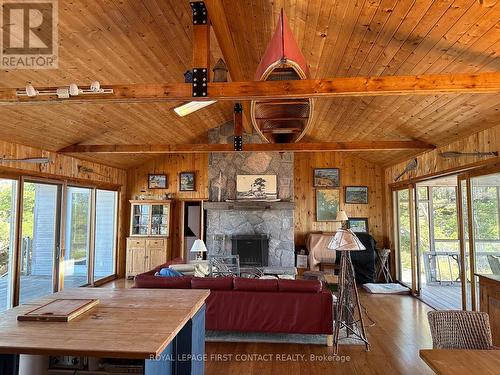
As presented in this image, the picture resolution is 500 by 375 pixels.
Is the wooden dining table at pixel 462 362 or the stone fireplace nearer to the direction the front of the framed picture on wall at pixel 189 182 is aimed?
the wooden dining table

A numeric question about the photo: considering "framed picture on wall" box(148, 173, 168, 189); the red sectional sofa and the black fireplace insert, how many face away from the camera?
1

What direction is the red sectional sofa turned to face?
away from the camera

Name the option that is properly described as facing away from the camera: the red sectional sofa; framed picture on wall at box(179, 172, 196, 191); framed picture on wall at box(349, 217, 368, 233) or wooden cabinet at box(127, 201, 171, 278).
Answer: the red sectional sofa

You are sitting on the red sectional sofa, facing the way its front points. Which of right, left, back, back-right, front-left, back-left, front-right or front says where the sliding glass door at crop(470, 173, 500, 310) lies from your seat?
right

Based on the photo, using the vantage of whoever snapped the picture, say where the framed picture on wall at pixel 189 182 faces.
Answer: facing the viewer

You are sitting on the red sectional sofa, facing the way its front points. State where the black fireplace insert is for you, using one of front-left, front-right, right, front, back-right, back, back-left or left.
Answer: front

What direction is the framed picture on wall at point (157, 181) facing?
toward the camera

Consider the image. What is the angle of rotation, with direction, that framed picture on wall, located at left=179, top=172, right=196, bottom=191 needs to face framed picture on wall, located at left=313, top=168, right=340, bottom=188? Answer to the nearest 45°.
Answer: approximately 90° to its left

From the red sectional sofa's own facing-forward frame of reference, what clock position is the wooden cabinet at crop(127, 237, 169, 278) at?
The wooden cabinet is roughly at 11 o'clock from the red sectional sofa.

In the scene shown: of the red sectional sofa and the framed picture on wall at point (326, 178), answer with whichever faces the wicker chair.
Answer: the framed picture on wall

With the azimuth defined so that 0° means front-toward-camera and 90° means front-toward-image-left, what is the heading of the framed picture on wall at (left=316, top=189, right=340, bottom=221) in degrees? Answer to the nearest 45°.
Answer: approximately 0°

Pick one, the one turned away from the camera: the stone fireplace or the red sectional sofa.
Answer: the red sectional sofa

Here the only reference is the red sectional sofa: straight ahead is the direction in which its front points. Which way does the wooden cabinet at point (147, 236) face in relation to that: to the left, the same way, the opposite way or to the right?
the opposite way

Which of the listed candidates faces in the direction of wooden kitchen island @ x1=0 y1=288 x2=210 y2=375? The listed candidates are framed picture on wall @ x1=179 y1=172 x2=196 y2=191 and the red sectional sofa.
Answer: the framed picture on wall

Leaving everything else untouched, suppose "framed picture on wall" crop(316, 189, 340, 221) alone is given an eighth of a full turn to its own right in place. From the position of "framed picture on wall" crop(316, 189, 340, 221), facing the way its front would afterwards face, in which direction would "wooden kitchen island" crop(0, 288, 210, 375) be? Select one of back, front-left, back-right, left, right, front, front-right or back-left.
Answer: front-left

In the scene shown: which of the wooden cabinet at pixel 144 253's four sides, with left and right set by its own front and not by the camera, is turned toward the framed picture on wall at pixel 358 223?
left

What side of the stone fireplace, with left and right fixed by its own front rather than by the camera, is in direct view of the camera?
front
